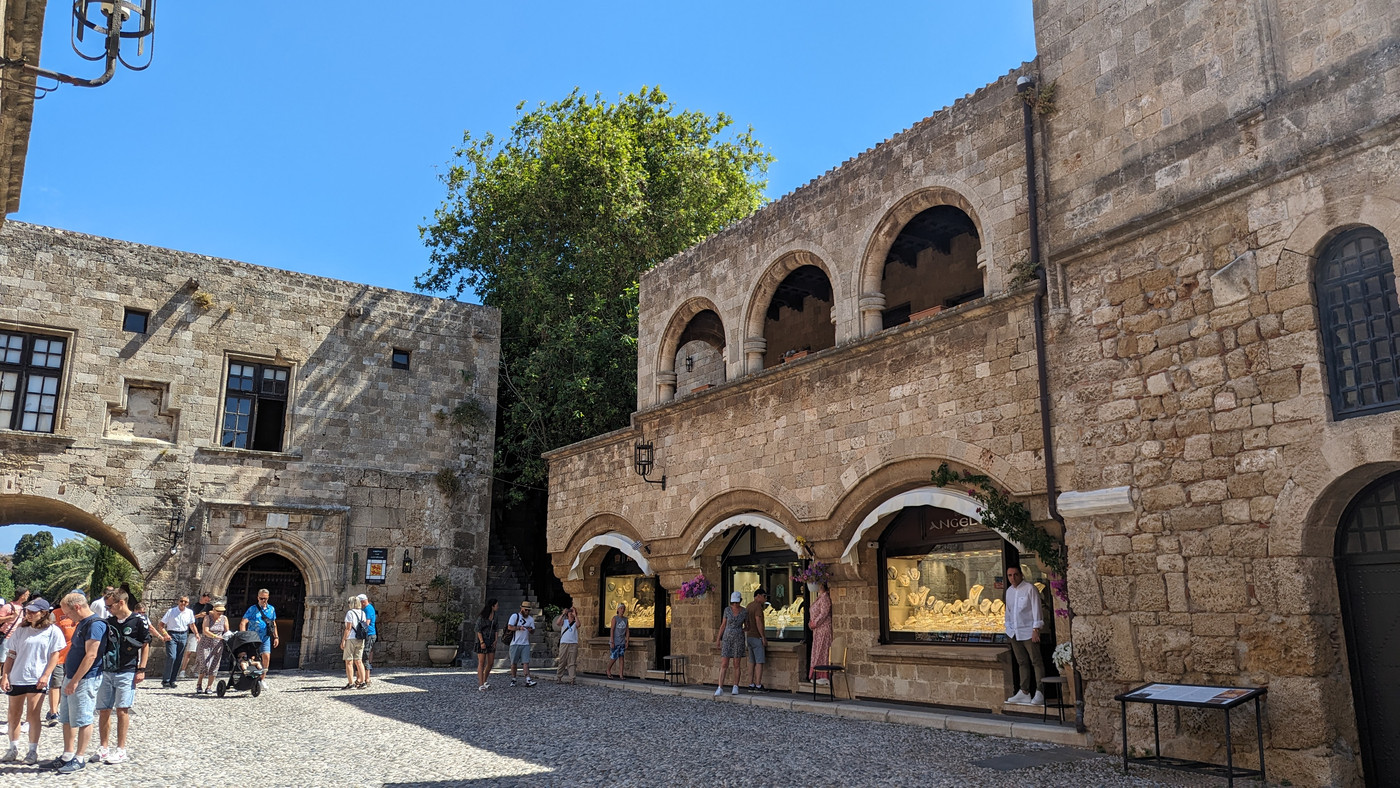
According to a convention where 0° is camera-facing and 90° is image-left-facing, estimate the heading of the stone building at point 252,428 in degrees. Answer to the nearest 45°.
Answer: approximately 315°

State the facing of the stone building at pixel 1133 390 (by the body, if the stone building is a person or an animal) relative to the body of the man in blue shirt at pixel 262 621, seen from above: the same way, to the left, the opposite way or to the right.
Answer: to the right

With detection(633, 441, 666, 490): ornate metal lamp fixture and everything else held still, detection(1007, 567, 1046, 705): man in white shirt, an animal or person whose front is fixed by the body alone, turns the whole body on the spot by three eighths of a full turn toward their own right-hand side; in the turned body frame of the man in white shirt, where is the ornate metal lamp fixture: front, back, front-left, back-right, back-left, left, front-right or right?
front-left

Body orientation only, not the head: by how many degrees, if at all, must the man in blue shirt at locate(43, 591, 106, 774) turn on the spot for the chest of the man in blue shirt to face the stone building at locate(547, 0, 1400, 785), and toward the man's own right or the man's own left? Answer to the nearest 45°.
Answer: approximately 135° to the man's own left
